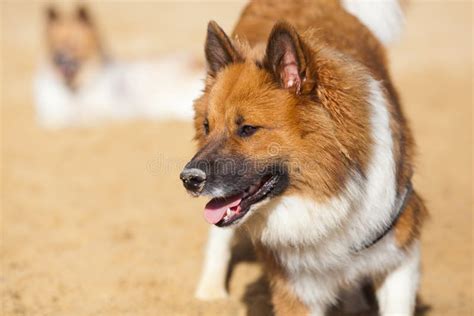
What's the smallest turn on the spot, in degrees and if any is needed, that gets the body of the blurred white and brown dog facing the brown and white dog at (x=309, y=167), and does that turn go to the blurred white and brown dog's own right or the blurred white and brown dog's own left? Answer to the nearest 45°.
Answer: approximately 45° to the blurred white and brown dog's own left

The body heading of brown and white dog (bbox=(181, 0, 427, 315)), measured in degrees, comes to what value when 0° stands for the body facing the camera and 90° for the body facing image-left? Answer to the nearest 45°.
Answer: approximately 0°
